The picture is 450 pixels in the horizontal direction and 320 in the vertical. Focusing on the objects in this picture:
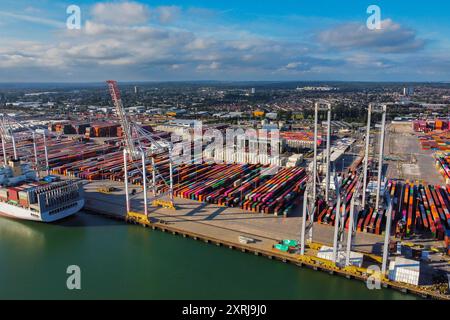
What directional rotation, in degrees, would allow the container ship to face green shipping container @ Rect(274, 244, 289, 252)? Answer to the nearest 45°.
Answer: approximately 180°

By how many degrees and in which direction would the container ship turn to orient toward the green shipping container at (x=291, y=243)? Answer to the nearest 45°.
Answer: approximately 180°

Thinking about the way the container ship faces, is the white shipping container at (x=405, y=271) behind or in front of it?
behind

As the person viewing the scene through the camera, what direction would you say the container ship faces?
facing away from the viewer and to the left of the viewer

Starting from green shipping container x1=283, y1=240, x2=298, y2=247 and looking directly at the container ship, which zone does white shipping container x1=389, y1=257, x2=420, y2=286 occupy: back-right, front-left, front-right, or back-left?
back-left
